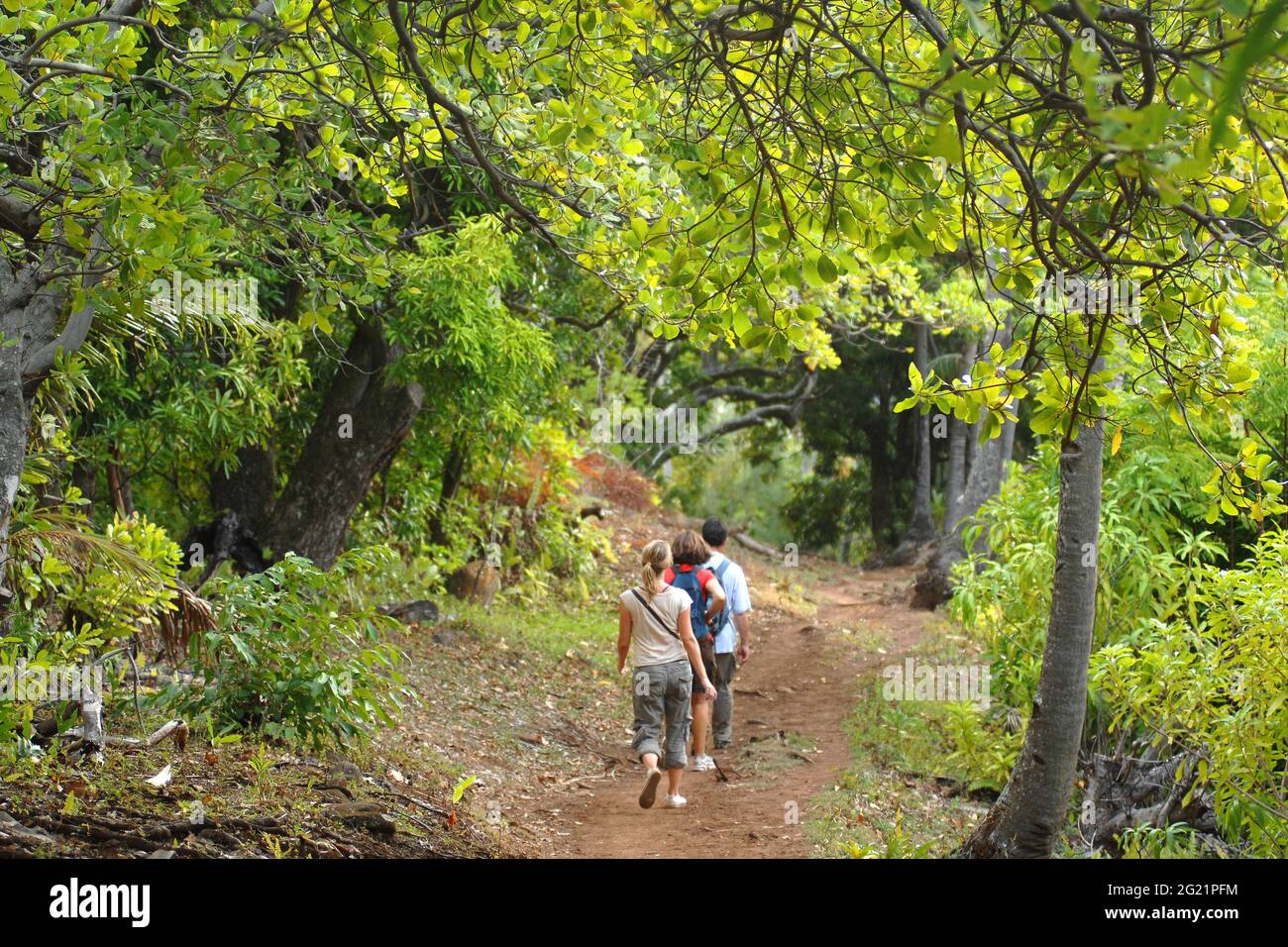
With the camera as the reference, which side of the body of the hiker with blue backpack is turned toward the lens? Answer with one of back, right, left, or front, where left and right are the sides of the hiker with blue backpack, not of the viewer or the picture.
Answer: back

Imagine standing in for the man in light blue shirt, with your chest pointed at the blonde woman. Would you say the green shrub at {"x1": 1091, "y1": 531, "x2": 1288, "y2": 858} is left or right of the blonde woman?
left

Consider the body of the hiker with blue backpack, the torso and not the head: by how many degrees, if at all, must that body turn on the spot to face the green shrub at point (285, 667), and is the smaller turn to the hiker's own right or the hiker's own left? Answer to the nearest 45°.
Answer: approximately 135° to the hiker's own left

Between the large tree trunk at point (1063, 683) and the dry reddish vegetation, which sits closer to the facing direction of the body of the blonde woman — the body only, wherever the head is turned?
the dry reddish vegetation

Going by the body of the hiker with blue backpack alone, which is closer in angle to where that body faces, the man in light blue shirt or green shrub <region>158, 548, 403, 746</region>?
the man in light blue shirt

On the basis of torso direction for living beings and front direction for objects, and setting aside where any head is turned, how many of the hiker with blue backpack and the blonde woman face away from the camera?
2

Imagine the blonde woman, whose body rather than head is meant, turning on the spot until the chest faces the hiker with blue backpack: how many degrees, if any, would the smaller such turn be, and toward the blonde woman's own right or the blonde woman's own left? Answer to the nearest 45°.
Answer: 0° — they already face them

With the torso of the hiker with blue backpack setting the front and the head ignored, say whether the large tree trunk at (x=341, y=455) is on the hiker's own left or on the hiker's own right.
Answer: on the hiker's own left

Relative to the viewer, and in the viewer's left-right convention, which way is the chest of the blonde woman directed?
facing away from the viewer
